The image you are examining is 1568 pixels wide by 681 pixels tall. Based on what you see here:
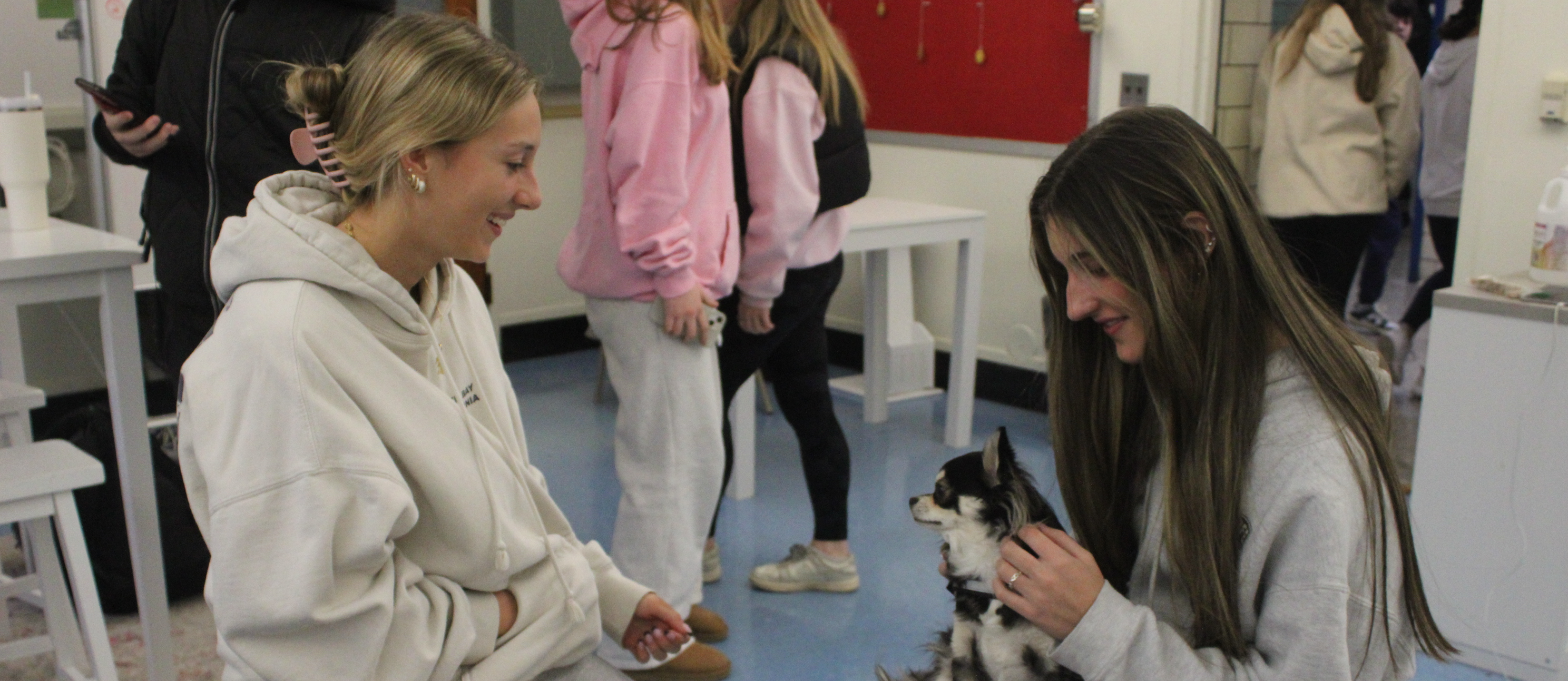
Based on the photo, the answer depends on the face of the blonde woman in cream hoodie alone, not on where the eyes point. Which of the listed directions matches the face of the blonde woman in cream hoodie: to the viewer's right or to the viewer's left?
to the viewer's right

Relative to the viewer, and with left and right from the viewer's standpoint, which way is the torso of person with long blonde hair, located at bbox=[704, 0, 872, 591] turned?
facing to the left of the viewer

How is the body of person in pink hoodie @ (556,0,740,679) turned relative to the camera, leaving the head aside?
to the viewer's right

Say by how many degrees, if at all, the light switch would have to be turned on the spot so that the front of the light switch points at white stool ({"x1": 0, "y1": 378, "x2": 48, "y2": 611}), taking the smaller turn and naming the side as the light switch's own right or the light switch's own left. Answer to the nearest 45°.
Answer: approximately 45° to the light switch's own right

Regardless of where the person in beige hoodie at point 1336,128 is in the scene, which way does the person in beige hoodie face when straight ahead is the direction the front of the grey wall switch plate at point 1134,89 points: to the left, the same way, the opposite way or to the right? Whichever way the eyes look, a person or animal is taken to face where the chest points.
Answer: the opposite way

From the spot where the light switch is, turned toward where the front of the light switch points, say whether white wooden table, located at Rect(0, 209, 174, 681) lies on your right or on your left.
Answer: on your right

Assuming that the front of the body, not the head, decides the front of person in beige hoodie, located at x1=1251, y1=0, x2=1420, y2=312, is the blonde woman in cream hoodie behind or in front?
behind

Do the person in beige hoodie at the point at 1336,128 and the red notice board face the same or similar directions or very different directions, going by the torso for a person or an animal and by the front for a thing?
very different directions

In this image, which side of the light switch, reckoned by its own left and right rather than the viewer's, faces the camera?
front

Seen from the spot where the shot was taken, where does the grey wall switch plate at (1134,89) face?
facing the viewer

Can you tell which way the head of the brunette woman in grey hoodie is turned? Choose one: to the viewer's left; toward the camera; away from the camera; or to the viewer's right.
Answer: to the viewer's left

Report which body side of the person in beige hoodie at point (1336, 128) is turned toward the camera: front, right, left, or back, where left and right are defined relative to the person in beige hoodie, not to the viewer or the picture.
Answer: back

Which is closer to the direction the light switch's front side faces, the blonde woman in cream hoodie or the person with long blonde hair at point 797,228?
the blonde woman in cream hoodie
